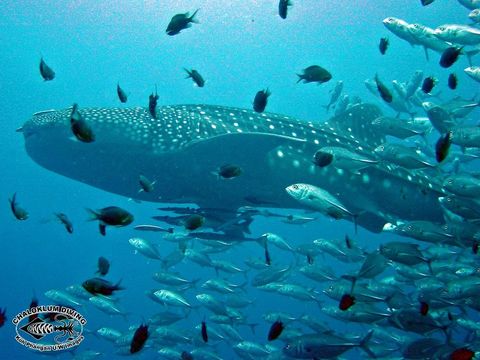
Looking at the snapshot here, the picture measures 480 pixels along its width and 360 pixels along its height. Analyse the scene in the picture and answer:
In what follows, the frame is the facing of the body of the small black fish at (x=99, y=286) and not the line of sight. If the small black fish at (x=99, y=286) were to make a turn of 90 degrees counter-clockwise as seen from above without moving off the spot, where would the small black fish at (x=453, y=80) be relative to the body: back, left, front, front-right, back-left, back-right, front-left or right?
left

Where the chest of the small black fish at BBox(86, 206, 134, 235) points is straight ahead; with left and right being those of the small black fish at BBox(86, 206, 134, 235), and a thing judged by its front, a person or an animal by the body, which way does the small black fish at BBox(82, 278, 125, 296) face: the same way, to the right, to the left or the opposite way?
the opposite way

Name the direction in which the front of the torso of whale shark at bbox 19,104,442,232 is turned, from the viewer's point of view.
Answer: to the viewer's left

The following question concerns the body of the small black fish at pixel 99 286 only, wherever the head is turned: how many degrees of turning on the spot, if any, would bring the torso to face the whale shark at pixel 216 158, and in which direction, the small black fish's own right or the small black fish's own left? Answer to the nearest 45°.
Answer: approximately 135° to the small black fish's own right

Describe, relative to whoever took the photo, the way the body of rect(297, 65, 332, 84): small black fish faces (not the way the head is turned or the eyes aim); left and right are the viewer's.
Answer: facing to the right of the viewer

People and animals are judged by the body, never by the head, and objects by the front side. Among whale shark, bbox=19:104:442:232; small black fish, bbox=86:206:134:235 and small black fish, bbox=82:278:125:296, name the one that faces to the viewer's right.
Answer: small black fish, bbox=86:206:134:235

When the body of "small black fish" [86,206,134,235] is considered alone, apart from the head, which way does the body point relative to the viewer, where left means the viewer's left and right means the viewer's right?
facing to the right of the viewer

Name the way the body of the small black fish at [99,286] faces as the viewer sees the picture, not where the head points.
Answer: to the viewer's left

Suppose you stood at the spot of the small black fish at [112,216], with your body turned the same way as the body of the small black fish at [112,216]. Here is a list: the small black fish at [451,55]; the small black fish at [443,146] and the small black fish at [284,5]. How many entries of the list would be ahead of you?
3

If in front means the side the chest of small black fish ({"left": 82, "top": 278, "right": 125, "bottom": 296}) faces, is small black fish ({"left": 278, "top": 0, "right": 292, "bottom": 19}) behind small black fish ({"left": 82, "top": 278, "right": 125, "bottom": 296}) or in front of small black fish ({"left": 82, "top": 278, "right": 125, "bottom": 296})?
behind

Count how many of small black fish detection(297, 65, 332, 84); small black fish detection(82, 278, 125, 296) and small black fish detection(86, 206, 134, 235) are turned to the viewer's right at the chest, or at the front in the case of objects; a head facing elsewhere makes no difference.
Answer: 2

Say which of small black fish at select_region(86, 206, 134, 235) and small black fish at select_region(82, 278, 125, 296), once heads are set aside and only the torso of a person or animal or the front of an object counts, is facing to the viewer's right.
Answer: small black fish at select_region(86, 206, 134, 235)
